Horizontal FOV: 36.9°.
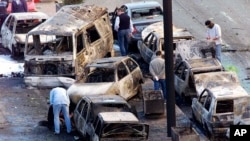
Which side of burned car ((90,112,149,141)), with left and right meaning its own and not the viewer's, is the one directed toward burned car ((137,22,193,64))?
back

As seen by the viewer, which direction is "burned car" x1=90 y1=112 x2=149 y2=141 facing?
toward the camera

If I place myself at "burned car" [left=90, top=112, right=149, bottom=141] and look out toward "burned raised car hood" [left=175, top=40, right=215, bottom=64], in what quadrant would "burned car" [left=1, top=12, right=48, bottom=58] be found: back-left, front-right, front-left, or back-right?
front-left

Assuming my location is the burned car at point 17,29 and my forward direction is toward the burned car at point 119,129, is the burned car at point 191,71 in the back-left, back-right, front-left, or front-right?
front-left

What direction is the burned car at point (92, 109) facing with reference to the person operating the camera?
facing the viewer and to the right of the viewer

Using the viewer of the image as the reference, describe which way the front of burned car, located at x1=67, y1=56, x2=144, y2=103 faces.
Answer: facing the viewer and to the left of the viewer

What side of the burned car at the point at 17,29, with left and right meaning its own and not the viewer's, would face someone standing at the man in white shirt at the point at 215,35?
left
